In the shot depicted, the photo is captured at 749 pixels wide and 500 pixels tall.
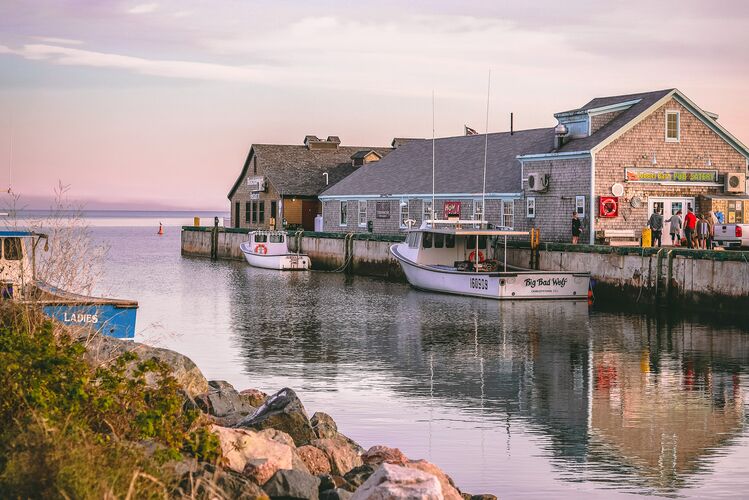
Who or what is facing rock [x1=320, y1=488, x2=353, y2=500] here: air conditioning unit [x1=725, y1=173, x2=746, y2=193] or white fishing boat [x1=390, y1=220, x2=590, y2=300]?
the air conditioning unit

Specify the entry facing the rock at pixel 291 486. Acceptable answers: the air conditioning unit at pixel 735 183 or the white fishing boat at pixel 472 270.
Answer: the air conditioning unit

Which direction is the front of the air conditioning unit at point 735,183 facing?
toward the camera

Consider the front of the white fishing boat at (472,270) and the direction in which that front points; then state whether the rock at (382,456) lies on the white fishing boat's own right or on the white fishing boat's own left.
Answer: on the white fishing boat's own left

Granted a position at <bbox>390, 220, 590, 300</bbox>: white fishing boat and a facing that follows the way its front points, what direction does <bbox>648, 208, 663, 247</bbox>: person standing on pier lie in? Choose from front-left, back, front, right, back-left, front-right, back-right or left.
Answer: back-right

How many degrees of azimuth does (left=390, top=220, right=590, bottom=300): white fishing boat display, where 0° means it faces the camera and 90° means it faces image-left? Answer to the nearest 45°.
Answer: approximately 135°

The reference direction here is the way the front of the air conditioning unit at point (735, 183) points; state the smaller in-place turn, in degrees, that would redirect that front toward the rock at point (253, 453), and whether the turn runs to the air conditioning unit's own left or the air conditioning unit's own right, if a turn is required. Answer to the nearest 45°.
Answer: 0° — it already faces it

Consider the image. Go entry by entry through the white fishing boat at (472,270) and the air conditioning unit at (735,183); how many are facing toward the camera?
1

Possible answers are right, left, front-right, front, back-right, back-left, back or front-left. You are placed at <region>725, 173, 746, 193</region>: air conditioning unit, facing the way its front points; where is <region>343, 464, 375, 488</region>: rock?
front

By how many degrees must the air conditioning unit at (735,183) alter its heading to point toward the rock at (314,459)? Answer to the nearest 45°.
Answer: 0° — it already faces it

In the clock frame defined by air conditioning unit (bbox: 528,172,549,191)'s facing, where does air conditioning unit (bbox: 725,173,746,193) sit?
air conditioning unit (bbox: 725,173,746,193) is roughly at 7 o'clock from air conditioning unit (bbox: 528,172,549,191).

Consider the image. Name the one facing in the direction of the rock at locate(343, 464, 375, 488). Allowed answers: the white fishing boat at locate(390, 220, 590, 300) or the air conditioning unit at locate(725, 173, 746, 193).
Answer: the air conditioning unit

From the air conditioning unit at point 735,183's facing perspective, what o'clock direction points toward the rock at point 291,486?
The rock is roughly at 12 o'clock from the air conditioning unit.

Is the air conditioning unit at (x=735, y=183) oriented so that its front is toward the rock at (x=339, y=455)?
yes

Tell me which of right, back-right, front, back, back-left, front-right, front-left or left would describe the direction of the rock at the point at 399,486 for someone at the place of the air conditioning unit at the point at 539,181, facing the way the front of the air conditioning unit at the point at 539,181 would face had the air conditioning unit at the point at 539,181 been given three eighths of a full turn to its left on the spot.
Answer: right
